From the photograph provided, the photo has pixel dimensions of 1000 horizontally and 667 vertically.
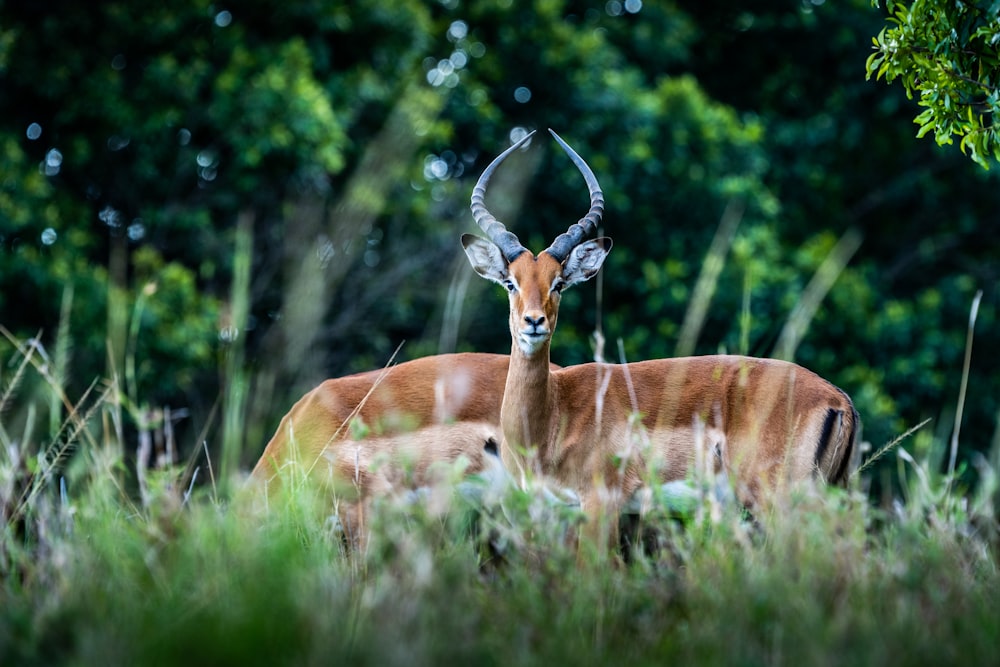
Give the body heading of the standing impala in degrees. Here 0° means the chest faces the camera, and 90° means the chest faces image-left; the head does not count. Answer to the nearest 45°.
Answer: approximately 90°
